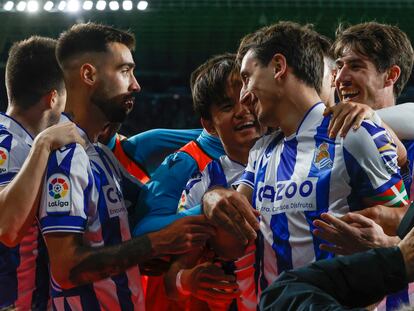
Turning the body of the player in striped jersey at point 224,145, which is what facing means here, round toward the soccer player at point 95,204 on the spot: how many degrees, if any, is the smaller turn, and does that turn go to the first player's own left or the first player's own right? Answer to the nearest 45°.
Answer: approximately 90° to the first player's own right

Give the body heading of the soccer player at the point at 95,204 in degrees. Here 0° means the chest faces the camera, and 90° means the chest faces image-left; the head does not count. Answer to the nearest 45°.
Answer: approximately 270°

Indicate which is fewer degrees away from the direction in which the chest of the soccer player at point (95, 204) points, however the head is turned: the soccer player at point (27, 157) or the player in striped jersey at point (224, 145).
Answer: the player in striped jersey

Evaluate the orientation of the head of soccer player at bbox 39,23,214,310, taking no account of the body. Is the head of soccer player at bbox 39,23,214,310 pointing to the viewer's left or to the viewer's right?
to the viewer's right

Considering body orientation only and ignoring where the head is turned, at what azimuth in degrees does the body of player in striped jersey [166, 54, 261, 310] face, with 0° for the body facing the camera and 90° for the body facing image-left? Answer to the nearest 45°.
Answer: approximately 315°
